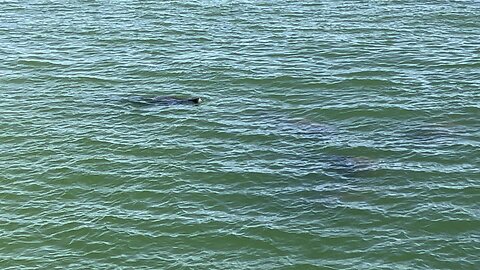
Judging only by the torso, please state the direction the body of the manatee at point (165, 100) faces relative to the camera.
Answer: to the viewer's right
